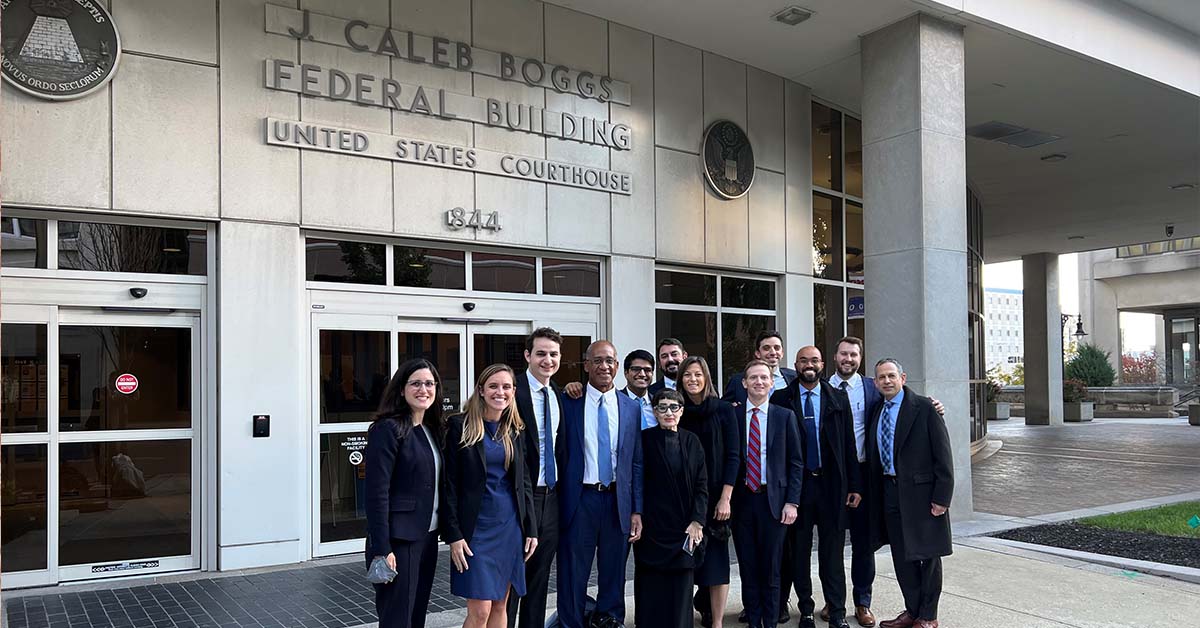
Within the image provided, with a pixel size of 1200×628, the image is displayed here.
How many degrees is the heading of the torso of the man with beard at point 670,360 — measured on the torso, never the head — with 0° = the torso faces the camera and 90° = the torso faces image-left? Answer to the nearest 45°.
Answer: approximately 0°

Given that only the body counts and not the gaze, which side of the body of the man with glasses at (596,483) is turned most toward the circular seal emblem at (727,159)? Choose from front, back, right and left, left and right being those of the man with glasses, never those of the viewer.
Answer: back

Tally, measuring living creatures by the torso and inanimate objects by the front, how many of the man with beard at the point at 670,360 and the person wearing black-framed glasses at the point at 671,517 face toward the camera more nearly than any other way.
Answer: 2

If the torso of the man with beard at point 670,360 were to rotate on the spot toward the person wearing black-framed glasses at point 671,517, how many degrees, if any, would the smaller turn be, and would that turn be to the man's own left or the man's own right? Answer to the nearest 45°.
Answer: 0° — they already face them

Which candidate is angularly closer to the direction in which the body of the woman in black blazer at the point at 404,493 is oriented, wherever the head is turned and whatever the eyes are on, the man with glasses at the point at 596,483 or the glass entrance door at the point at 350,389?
the man with glasses

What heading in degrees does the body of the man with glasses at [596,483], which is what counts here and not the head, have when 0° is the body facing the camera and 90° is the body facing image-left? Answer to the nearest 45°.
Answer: approximately 0°

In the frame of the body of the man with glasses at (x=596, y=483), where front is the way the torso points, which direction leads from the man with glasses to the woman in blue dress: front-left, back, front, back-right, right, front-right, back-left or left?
front-right

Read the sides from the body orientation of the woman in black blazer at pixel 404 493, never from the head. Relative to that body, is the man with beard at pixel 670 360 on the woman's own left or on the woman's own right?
on the woman's own left
